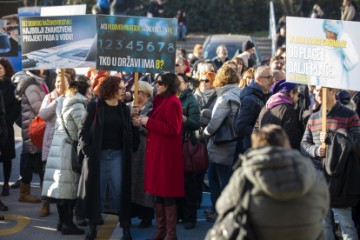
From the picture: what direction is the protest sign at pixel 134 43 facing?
toward the camera

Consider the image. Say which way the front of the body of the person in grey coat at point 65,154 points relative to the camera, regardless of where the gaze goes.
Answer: to the viewer's right

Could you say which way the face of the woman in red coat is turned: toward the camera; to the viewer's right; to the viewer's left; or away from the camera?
to the viewer's left

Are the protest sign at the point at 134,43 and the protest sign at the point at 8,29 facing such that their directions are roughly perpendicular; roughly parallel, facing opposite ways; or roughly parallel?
roughly parallel

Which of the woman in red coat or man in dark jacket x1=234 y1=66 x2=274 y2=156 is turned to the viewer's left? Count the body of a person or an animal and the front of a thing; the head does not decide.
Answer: the woman in red coat

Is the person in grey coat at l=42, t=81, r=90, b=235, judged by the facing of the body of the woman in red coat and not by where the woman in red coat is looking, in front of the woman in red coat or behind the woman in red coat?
in front

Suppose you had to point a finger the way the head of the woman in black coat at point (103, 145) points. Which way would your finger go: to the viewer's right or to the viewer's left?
to the viewer's right

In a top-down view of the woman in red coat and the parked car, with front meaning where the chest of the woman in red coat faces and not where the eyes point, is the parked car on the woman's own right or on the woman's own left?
on the woman's own right

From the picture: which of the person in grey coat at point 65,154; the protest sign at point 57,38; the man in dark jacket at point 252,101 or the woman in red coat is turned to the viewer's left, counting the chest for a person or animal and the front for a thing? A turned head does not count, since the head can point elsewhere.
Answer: the woman in red coat

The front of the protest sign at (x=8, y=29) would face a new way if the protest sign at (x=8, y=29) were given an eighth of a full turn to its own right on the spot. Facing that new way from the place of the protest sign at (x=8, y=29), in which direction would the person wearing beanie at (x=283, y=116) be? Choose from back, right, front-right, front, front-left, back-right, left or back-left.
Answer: left

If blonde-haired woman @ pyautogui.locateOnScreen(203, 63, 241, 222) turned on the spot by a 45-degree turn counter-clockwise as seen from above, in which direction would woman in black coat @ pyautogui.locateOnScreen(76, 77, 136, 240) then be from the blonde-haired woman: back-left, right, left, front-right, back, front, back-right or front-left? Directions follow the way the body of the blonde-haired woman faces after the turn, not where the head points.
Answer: front-left

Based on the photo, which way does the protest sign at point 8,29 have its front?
toward the camera
